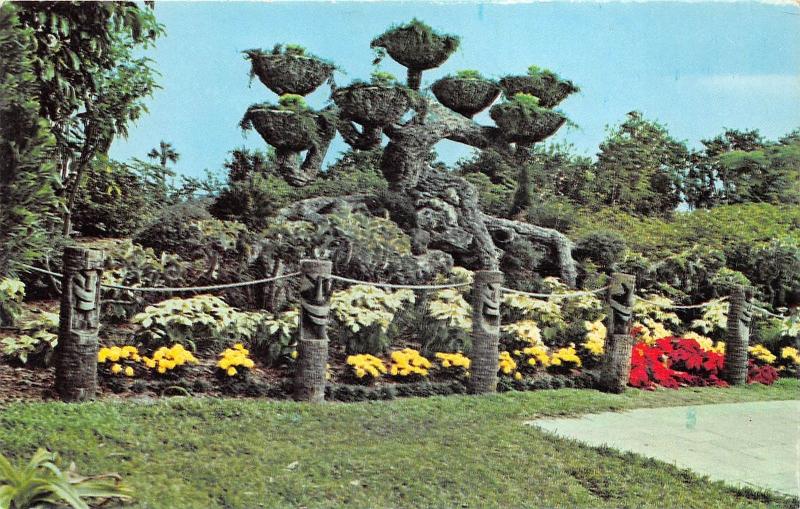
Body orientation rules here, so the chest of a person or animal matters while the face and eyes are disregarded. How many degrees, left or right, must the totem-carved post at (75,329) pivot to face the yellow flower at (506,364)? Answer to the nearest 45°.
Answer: approximately 45° to its left

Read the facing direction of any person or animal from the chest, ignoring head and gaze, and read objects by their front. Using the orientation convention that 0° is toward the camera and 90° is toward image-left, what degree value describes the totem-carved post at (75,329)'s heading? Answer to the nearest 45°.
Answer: approximately 315°

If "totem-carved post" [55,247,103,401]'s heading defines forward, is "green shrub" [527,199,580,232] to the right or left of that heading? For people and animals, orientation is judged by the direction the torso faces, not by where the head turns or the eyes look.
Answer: on its left

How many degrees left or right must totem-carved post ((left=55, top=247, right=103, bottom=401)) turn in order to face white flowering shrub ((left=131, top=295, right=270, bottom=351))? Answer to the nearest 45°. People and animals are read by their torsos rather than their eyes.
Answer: approximately 90° to its left

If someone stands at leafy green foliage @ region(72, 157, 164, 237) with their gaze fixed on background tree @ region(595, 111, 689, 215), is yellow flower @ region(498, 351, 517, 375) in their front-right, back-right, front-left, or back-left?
front-right

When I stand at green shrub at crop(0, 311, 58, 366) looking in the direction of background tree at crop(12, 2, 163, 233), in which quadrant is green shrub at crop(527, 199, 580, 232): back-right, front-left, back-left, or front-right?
front-right

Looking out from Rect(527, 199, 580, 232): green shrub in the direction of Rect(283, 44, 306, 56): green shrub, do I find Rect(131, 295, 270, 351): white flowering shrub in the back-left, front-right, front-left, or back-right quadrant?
front-left

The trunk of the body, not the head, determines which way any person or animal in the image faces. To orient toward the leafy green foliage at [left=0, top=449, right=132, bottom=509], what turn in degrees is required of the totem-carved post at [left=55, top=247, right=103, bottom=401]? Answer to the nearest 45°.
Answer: approximately 45° to its right

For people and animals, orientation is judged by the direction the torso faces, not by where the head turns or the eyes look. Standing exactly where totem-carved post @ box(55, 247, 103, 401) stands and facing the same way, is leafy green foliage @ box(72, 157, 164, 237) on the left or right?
on its left

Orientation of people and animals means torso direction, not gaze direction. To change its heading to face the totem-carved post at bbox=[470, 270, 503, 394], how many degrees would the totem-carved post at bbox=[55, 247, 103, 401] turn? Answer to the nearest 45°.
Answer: approximately 45° to its left

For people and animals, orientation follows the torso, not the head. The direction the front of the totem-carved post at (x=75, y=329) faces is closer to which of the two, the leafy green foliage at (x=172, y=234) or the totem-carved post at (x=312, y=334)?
the totem-carved post

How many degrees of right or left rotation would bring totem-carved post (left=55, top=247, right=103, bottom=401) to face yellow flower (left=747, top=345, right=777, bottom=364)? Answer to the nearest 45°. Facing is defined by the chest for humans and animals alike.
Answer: approximately 45° to its left
